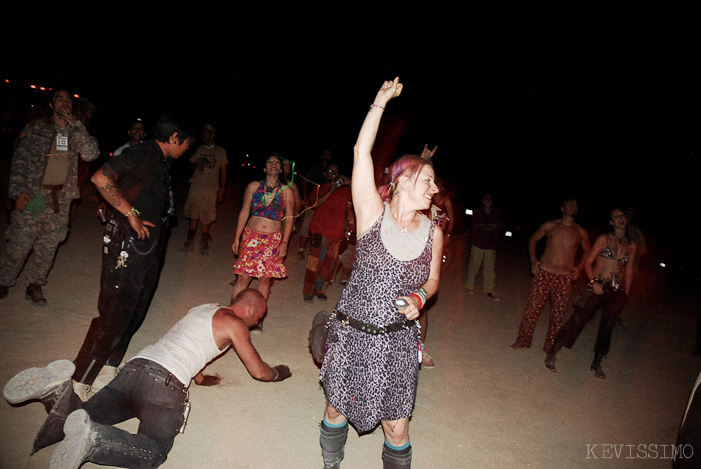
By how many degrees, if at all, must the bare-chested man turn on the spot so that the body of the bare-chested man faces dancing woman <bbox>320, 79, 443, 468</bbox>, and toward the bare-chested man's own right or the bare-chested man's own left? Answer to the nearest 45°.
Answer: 0° — they already face them

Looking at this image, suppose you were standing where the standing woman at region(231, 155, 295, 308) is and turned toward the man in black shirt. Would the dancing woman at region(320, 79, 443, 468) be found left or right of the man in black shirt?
left

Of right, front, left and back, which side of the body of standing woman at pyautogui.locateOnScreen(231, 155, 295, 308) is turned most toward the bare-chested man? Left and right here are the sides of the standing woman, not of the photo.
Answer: left

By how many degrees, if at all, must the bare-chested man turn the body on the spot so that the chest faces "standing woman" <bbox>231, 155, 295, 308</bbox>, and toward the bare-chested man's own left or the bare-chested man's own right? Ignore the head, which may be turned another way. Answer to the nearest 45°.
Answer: approximately 45° to the bare-chested man's own right

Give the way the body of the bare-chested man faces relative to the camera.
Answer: toward the camera

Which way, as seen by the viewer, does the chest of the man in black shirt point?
to the viewer's right

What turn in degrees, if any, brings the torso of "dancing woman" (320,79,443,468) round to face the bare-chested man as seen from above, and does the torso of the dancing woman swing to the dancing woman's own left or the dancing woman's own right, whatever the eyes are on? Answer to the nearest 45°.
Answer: approximately 90° to the dancing woman's own left

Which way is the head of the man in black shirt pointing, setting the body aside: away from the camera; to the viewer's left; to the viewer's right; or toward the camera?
to the viewer's right

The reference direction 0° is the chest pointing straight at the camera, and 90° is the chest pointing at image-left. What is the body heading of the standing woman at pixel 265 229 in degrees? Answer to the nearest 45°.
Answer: approximately 0°

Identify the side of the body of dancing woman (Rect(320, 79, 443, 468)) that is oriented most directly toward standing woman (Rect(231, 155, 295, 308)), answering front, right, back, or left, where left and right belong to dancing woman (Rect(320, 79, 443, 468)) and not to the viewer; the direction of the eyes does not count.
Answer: back

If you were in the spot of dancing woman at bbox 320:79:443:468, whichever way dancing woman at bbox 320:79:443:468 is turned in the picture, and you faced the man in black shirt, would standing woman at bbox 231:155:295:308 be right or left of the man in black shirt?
right
